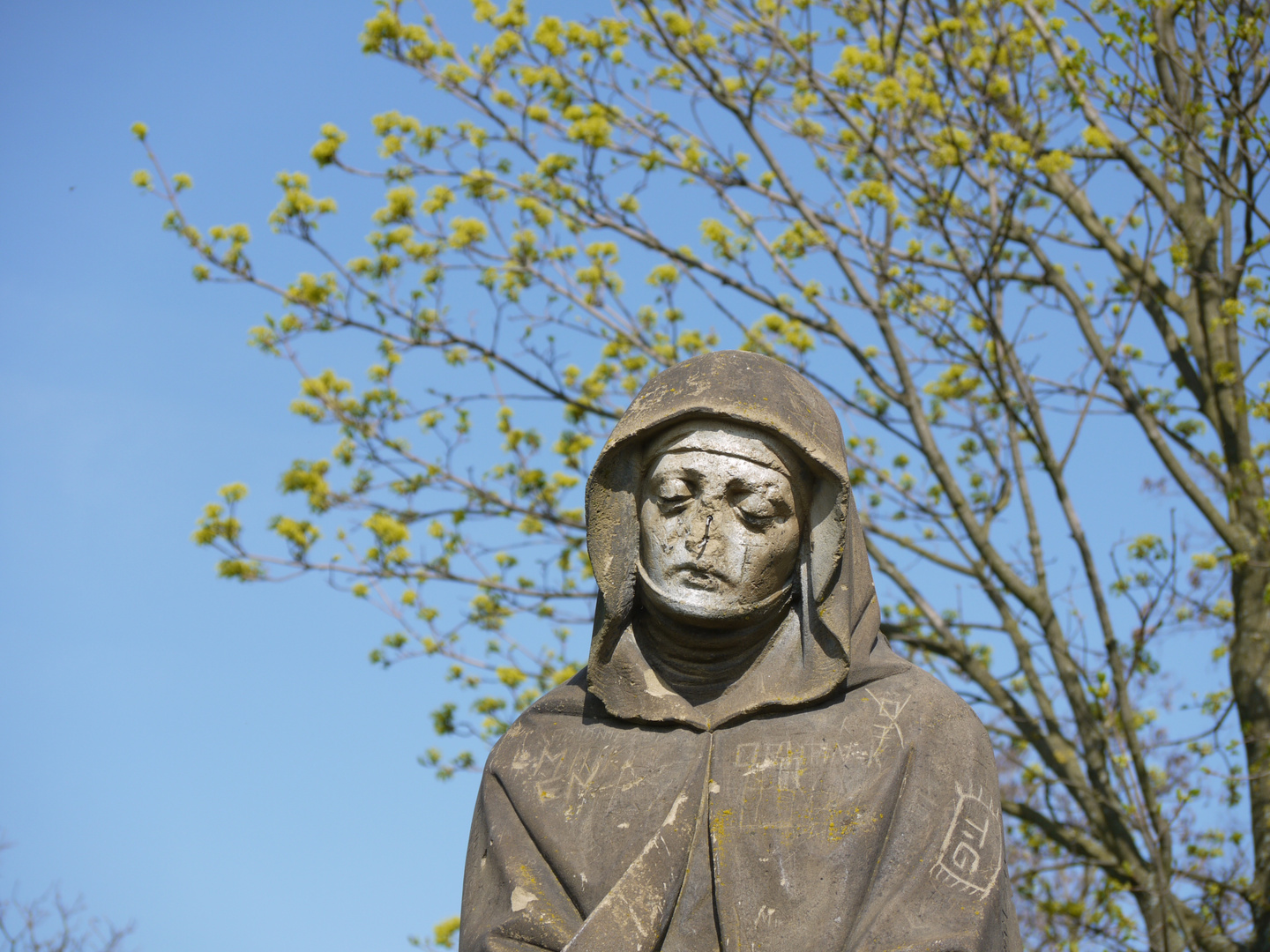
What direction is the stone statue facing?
toward the camera
